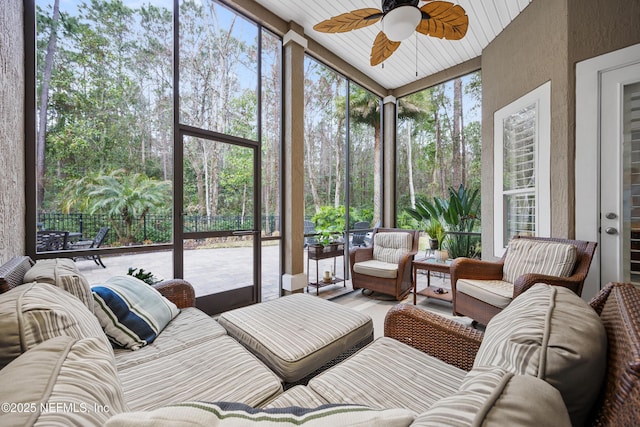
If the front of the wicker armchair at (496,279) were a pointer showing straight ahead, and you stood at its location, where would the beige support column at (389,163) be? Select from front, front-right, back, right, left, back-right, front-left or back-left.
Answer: right

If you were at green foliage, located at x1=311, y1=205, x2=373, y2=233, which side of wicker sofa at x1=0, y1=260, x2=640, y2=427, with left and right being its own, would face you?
front

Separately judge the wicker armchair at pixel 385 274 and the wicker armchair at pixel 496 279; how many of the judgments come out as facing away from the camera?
0

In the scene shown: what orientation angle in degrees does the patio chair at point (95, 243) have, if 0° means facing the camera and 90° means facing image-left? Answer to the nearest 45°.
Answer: approximately 90°

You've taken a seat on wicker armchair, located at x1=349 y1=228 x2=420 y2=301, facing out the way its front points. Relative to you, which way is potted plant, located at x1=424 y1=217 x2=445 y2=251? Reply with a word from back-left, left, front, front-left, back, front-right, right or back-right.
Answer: back

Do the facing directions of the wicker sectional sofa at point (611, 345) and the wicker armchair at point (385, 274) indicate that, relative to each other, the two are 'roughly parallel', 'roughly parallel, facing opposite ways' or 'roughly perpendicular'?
roughly perpendicular

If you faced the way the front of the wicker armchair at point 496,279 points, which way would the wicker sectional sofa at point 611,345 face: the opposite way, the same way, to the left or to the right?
to the right

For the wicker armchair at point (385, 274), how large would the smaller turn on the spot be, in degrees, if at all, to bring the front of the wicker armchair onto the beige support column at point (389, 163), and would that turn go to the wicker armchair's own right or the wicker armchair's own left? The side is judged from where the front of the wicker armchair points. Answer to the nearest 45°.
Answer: approximately 135° to the wicker armchair's own right

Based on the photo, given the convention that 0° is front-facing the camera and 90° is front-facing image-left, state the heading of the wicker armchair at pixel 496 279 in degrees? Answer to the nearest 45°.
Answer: approximately 45°

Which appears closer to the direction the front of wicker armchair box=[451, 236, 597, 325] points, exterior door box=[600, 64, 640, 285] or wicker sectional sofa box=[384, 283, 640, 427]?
the wicker sectional sofa

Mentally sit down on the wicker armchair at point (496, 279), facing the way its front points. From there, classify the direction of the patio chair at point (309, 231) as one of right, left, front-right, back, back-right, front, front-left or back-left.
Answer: front-right

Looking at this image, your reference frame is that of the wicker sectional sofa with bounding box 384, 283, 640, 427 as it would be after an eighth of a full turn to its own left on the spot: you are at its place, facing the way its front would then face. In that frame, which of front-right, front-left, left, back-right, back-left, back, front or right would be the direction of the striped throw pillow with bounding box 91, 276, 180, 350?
front
